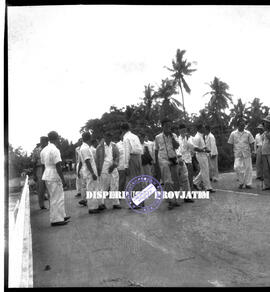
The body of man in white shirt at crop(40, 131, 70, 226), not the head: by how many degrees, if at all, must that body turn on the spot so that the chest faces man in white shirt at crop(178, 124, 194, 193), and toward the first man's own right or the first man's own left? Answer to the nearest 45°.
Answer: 0° — they already face them

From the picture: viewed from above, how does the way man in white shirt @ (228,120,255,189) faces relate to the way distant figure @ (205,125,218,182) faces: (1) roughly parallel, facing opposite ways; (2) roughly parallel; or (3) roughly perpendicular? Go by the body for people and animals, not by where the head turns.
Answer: roughly perpendicular

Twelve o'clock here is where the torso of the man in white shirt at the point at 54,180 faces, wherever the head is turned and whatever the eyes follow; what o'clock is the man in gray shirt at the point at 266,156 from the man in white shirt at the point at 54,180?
the man in gray shirt at the point at 266,156 is roughly at 1 o'clock from the man in white shirt at the point at 54,180.

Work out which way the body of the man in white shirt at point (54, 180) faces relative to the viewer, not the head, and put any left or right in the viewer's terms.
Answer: facing away from the viewer and to the right of the viewer

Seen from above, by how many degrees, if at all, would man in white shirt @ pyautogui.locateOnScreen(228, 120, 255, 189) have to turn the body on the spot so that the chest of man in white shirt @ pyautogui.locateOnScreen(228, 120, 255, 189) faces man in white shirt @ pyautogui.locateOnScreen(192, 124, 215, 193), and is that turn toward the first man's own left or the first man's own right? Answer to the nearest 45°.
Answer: approximately 45° to the first man's own right
